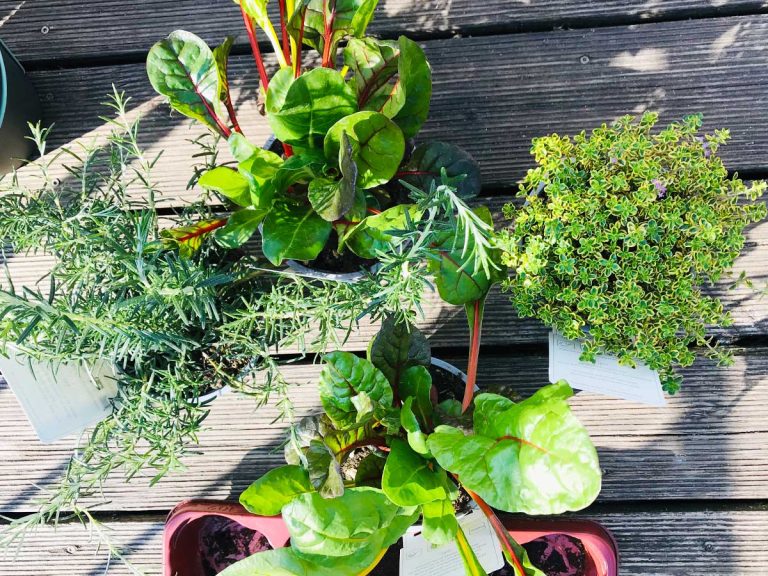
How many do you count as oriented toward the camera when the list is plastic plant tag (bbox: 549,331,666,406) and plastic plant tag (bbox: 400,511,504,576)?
2

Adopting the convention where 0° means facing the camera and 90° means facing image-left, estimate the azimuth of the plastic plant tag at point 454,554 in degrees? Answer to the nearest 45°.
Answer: approximately 0°
